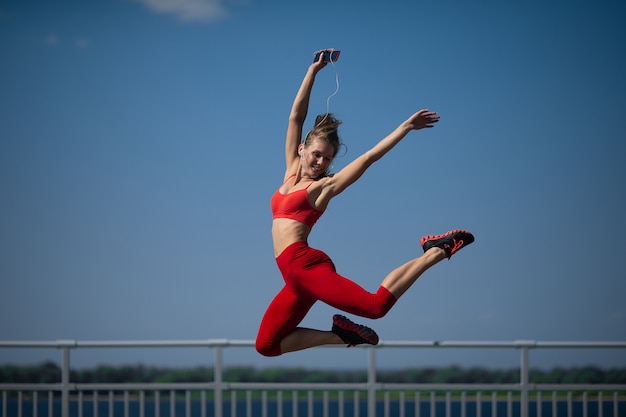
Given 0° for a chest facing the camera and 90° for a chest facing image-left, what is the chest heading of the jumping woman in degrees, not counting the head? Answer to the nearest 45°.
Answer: approximately 45°
